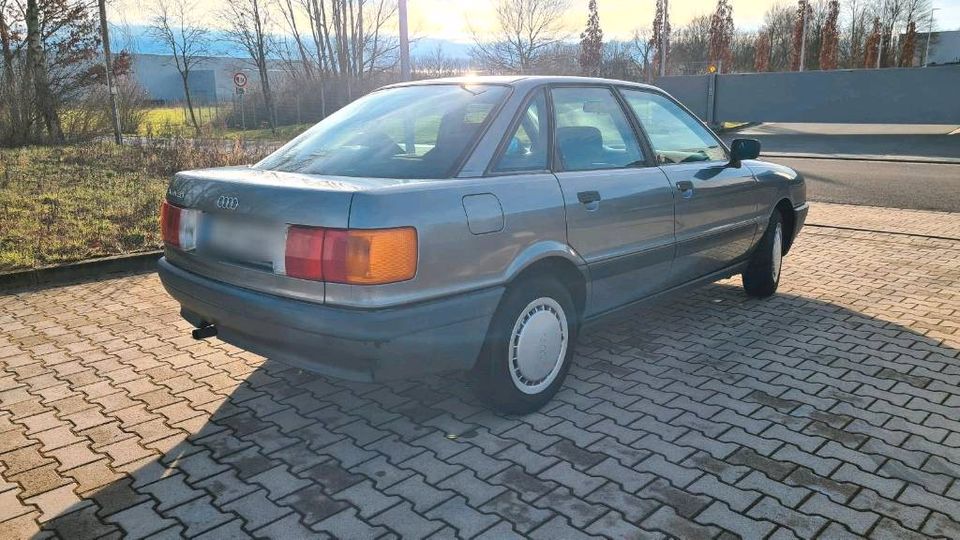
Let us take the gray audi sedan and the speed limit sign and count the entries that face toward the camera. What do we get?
1

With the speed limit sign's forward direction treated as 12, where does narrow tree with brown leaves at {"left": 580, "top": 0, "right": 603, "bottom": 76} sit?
The narrow tree with brown leaves is roughly at 8 o'clock from the speed limit sign.

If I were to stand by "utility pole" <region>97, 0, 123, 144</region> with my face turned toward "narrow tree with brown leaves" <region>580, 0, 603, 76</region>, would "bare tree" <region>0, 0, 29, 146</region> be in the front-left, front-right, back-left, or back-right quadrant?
back-left

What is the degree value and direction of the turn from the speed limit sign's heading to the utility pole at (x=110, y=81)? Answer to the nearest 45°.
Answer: approximately 45° to its right

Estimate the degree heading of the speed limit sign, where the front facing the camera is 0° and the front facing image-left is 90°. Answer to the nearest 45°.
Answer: approximately 0°

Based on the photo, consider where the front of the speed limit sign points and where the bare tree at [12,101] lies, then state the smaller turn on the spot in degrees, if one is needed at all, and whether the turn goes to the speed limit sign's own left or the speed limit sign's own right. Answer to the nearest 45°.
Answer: approximately 45° to the speed limit sign's own right

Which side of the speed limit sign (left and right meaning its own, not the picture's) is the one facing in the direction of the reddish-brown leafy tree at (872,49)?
left

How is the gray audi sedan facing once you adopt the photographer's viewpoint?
facing away from the viewer and to the right of the viewer

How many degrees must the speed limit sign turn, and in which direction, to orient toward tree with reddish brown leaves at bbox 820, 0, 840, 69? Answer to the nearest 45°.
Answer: approximately 90° to its left

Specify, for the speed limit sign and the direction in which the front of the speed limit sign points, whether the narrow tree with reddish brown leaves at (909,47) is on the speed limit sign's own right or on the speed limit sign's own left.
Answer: on the speed limit sign's own left

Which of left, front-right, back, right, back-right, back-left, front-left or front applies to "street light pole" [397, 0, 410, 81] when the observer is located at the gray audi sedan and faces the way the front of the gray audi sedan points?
front-left

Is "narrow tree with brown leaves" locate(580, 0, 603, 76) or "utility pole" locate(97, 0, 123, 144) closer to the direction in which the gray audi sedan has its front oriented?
the narrow tree with brown leaves

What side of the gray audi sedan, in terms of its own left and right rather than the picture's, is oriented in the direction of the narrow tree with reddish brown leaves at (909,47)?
front
